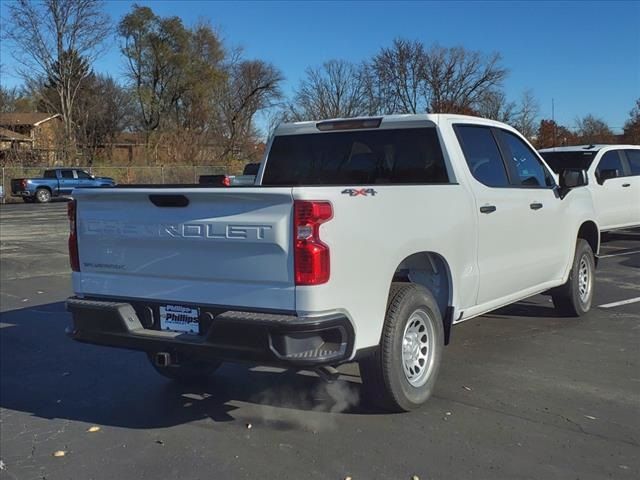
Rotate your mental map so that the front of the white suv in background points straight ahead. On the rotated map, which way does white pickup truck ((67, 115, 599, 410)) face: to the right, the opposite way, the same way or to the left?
the opposite way

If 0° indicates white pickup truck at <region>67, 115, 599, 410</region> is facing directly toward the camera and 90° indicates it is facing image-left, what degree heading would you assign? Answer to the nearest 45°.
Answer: approximately 225°

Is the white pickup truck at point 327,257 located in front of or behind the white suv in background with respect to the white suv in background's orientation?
in front

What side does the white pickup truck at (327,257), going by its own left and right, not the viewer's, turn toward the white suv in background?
front

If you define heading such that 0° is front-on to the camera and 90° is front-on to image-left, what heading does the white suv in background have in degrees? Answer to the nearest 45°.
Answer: approximately 45°
